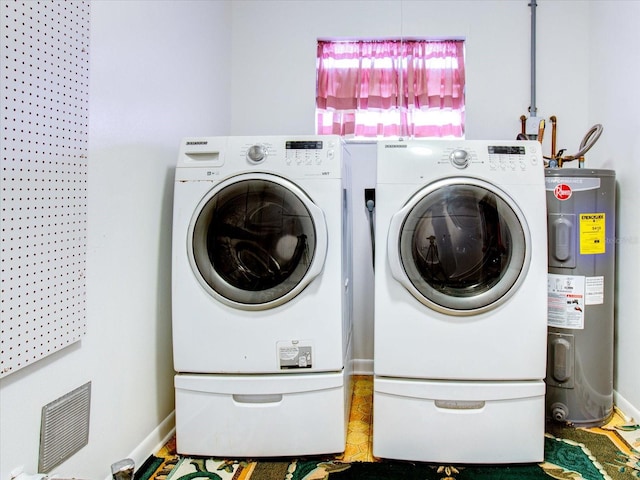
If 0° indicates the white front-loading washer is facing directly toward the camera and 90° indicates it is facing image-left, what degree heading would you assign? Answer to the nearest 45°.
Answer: approximately 0°

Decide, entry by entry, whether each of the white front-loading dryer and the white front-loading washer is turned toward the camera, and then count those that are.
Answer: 2

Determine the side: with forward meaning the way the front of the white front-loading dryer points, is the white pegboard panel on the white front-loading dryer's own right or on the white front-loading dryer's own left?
on the white front-loading dryer's own right

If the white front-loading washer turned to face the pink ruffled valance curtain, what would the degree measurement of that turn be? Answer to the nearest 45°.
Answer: approximately 135° to its left

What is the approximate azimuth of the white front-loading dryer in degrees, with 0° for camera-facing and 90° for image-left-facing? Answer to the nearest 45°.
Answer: approximately 0°

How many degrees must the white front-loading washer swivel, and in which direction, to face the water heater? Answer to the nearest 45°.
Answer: approximately 90° to its left
